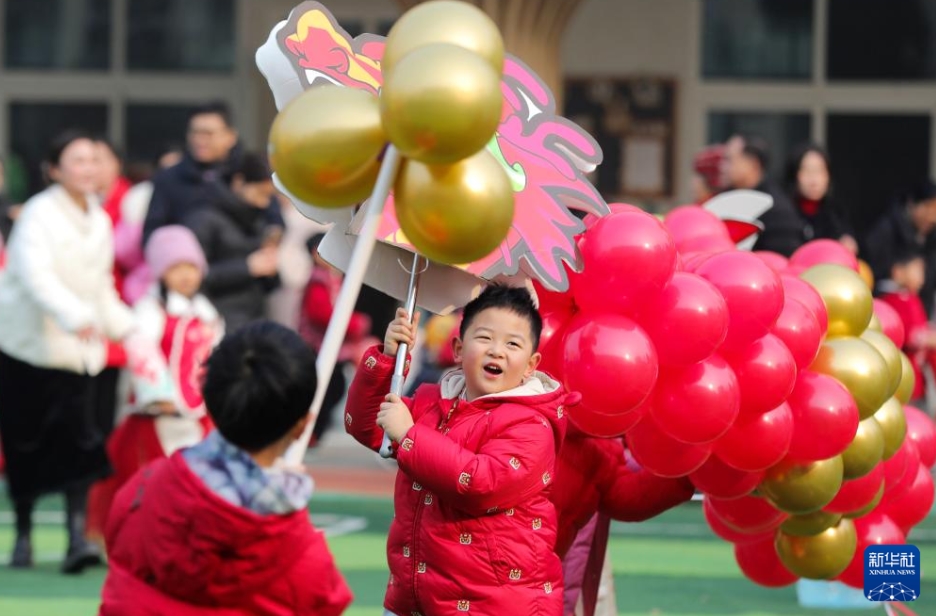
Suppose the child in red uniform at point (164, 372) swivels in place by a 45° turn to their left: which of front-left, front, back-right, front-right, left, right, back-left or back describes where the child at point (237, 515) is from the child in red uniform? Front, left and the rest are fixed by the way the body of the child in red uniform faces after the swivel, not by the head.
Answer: right

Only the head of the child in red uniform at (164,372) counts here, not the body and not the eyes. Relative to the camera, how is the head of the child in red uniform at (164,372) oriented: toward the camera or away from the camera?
toward the camera

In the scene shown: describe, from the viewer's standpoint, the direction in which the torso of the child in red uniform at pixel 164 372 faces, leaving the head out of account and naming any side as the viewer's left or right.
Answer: facing the viewer and to the right of the viewer

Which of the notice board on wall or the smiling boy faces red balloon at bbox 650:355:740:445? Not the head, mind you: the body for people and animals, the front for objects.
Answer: the notice board on wall

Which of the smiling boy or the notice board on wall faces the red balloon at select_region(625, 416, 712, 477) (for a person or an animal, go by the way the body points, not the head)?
the notice board on wall

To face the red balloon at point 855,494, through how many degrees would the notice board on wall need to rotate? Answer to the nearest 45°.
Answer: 0° — it already faces it

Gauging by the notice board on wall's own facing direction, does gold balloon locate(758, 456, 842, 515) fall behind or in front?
in front

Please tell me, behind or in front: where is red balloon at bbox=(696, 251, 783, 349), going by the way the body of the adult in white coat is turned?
in front

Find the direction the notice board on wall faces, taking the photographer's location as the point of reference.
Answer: facing the viewer

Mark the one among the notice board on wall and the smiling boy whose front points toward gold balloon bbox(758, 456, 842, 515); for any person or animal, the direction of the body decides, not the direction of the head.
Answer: the notice board on wall

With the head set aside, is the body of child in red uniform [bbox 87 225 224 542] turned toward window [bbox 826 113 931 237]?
no

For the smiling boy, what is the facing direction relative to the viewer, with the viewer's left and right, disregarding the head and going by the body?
facing the viewer and to the left of the viewer

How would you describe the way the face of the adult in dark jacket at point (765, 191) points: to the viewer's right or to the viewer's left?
to the viewer's left

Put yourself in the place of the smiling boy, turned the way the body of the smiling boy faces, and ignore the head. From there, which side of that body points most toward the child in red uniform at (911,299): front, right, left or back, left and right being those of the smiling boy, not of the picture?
back

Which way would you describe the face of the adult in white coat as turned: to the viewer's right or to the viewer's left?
to the viewer's right
